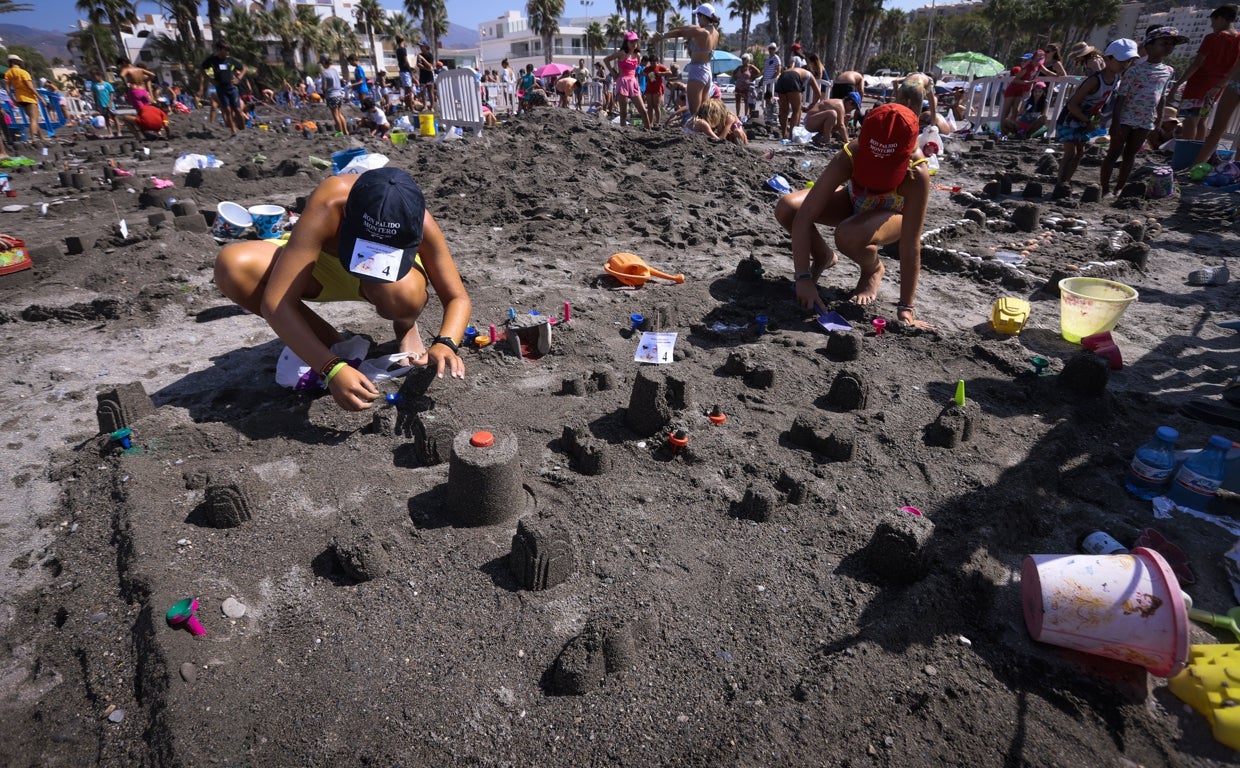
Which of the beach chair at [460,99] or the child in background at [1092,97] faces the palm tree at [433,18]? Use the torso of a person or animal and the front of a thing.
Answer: the beach chair

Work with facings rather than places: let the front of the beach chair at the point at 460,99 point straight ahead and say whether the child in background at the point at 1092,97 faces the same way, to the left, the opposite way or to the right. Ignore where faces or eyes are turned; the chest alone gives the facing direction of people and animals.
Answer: the opposite way

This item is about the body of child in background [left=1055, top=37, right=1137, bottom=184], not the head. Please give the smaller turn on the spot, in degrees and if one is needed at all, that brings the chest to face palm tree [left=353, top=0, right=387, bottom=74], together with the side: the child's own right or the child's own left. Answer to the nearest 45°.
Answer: approximately 180°

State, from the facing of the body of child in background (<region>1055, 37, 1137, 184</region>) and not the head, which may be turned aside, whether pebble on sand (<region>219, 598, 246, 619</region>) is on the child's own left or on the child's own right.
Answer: on the child's own right

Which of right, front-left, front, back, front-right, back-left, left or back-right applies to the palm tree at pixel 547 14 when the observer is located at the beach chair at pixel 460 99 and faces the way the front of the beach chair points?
front

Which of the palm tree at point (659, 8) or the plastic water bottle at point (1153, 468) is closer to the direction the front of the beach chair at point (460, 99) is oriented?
the palm tree

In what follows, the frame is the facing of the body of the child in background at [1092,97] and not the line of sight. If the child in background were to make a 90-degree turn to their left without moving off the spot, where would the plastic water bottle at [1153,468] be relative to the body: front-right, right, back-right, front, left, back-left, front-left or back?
back-right

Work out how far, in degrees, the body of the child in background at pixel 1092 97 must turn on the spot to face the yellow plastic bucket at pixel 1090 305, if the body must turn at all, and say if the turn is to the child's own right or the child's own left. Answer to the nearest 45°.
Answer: approximately 45° to the child's own right

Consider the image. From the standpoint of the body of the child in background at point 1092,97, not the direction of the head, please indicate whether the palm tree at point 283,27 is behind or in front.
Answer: behind

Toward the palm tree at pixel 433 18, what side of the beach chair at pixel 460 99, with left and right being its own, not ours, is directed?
front

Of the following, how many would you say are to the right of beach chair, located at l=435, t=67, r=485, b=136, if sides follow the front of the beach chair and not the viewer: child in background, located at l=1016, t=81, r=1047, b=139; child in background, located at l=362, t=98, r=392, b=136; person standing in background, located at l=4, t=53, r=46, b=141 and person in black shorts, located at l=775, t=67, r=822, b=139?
2

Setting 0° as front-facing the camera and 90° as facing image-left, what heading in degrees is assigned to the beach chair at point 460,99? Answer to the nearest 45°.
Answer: approximately 180°

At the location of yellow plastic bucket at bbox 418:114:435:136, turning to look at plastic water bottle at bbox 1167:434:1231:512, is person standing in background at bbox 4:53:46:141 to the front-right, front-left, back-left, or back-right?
back-right

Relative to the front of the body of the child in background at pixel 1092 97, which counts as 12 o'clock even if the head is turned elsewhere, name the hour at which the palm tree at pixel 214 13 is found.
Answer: The palm tree is roughly at 5 o'clock from the child in background.

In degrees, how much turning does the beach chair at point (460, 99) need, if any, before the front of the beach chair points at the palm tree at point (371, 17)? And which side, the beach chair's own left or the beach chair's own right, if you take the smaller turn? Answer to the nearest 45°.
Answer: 0° — it already faces it

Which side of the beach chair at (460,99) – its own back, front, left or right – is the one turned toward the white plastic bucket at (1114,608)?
back

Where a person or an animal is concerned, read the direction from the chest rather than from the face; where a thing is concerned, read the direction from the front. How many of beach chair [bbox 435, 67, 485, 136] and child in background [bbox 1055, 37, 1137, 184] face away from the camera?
1

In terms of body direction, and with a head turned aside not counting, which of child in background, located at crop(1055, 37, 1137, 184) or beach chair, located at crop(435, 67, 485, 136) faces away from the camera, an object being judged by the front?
the beach chair
